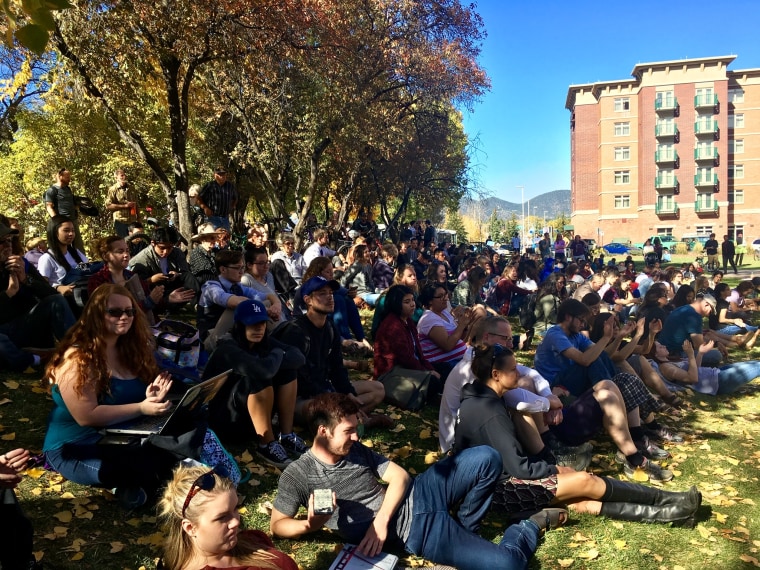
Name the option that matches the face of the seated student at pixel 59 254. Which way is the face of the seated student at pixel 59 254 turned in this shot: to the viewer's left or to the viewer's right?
to the viewer's right

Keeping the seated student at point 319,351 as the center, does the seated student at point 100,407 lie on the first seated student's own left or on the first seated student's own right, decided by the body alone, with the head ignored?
on the first seated student's own right

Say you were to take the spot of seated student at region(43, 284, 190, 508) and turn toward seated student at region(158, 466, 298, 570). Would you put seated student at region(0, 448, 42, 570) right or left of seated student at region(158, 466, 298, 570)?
right

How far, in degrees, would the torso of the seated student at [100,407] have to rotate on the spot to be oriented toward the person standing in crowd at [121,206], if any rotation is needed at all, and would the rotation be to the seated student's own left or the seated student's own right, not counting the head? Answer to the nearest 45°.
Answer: approximately 135° to the seated student's own left

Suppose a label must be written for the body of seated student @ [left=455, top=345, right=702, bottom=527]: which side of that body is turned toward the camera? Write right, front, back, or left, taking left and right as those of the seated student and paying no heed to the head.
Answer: right

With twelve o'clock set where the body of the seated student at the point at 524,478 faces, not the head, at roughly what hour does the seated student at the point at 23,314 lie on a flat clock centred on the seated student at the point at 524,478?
the seated student at the point at 23,314 is roughly at 6 o'clock from the seated student at the point at 524,478.

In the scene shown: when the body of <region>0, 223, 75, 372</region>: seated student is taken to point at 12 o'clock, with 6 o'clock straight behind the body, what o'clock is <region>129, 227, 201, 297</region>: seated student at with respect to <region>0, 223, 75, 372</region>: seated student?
<region>129, 227, 201, 297</region>: seated student is roughly at 10 o'clock from <region>0, 223, 75, 372</region>: seated student.
